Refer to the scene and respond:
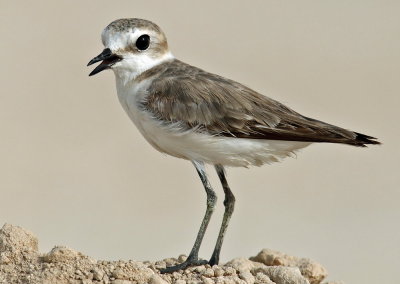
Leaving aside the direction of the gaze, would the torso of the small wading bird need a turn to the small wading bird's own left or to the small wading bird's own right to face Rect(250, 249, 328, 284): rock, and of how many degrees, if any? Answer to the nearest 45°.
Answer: approximately 135° to the small wading bird's own right

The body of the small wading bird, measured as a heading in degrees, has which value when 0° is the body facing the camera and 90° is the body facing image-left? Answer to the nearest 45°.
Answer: approximately 90°

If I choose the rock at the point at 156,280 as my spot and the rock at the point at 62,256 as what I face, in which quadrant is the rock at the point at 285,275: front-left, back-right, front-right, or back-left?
back-right

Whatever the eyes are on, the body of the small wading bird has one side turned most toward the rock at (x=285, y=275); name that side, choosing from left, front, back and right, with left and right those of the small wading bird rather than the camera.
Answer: back
